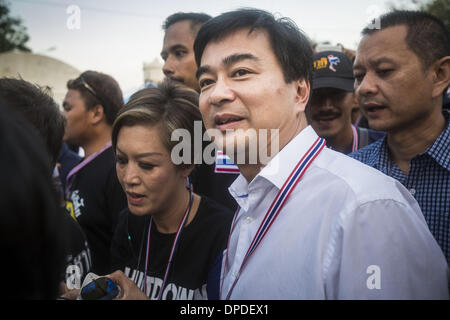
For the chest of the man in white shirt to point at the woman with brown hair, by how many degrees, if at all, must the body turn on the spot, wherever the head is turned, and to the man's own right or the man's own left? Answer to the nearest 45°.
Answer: approximately 90° to the man's own right

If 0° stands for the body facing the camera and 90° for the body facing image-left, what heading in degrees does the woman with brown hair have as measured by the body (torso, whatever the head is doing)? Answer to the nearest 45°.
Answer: approximately 45°

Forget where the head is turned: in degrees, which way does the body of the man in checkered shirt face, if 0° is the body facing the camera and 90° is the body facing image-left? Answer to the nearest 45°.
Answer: approximately 45°

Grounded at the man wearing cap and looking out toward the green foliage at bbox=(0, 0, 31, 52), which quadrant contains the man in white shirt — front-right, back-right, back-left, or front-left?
back-left

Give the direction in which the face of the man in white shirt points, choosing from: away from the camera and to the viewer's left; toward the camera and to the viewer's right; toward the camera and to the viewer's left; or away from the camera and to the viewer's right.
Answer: toward the camera and to the viewer's left

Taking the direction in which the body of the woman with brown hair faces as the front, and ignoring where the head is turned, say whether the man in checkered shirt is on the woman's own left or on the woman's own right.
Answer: on the woman's own left

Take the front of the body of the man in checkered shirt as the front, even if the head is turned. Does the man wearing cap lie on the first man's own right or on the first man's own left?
on the first man's own right

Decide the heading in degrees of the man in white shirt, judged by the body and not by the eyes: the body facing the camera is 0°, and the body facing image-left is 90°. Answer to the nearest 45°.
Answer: approximately 45°
